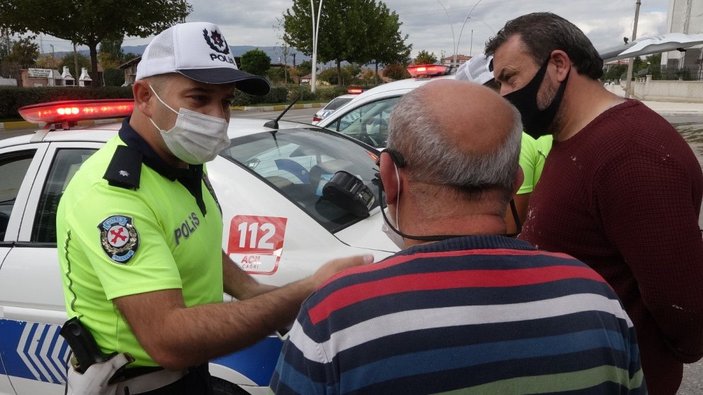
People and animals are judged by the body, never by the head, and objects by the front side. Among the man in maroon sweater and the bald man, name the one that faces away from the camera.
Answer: the bald man

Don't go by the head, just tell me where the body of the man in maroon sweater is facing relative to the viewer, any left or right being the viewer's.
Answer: facing to the left of the viewer

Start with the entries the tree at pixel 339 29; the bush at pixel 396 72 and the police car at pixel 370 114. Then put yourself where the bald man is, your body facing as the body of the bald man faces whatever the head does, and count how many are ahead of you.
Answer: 3

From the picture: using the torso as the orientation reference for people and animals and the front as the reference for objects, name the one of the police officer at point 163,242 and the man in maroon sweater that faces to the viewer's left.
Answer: the man in maroon sweater

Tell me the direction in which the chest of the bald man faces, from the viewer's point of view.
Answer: away from the camera

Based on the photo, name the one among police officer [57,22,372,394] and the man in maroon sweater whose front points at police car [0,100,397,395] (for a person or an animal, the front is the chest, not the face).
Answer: the man in maroon sweater

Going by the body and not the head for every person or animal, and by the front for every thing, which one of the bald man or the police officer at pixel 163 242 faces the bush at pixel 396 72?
the bald man

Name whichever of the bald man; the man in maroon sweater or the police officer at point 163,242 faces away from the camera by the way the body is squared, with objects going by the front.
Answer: the bald man

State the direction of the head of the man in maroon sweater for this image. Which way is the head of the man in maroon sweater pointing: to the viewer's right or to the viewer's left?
to the viewer's left

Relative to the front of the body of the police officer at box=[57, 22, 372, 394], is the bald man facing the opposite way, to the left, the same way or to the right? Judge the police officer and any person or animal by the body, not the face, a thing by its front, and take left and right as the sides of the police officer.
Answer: to the left
